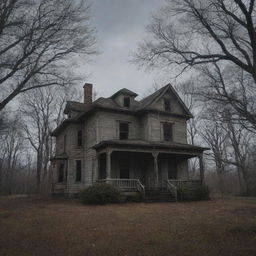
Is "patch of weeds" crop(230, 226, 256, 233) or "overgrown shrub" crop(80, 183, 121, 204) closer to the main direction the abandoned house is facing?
the patch of weeds

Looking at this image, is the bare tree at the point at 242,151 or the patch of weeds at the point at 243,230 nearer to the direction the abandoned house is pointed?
the patch of weeds

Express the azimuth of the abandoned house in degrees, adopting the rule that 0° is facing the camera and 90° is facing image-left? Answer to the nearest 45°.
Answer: approximately 315°

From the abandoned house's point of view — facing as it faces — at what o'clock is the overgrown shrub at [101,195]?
The overgrown shrub is roughly at 2 o'clock from the abandoned house.

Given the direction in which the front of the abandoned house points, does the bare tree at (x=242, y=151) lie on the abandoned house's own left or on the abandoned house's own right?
on the abandoned house's own left

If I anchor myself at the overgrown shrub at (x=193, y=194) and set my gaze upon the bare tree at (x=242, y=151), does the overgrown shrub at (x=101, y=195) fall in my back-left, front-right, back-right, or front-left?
back-left

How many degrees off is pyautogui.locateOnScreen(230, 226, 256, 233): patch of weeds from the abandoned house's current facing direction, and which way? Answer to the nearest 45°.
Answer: approximately 45° to its right

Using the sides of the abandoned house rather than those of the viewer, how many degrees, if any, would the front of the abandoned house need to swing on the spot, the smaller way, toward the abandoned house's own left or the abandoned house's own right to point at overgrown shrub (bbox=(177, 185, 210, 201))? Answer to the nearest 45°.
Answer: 0° — it already faces it
